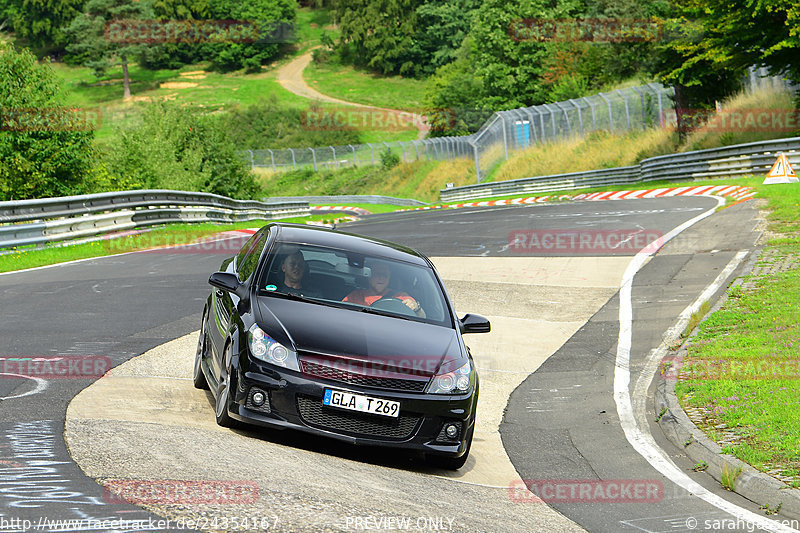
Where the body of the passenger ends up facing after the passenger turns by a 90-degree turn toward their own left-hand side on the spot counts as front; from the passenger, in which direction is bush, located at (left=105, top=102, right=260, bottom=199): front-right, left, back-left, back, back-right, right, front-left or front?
left

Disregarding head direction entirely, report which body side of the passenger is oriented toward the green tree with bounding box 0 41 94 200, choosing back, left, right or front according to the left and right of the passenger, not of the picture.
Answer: back

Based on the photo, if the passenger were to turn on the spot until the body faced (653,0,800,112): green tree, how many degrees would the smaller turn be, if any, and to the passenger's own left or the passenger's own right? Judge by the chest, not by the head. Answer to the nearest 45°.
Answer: approximately 135° to the passenger's own left

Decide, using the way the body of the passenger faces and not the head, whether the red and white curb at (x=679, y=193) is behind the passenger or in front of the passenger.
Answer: behind

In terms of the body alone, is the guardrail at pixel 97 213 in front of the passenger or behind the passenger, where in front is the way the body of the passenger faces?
behind

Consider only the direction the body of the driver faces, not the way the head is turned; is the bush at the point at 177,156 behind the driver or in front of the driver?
behind

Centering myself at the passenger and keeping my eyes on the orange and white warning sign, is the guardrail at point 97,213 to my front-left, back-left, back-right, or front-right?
front-left

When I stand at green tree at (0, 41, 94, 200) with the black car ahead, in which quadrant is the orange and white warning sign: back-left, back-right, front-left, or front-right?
front-left

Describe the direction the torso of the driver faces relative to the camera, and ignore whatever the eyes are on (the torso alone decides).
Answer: toward the camera
